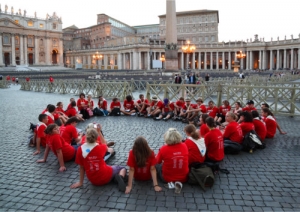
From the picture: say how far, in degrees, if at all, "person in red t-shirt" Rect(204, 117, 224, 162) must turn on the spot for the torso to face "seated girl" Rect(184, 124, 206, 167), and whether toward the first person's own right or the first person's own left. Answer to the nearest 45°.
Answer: approximately 90° to the first person's own left

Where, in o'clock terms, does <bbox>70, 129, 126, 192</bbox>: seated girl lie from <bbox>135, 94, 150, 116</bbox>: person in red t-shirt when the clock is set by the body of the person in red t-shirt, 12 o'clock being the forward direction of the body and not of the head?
The seated girl is roughly at 12 o'clock from the person in red t-shirt.

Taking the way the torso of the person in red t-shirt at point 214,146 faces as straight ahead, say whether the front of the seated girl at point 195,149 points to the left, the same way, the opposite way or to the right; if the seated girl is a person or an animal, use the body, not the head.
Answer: the same way

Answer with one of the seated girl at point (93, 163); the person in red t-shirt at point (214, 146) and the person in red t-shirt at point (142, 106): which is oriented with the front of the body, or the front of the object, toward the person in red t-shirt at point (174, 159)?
the person in red t-shirt at point (142, 106)

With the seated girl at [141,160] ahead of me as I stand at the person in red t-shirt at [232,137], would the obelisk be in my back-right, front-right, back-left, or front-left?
back-right

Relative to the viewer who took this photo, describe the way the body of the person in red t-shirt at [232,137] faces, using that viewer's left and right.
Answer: facing away from the viewer and to the left of the viewer

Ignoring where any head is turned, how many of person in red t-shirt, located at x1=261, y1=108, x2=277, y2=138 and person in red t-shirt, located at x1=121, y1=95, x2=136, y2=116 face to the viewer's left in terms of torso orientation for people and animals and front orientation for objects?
1

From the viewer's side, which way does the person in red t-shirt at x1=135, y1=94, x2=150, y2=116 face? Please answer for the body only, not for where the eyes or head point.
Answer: toward the camera

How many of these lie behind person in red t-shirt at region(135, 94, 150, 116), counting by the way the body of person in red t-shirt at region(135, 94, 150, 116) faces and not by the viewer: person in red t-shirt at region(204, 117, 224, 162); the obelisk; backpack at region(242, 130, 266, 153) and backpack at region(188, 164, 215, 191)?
1

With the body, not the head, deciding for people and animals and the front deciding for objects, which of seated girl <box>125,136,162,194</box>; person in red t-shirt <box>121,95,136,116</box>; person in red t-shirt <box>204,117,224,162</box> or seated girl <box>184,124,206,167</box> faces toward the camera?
person in red t-shirt <box>121,95,136,116</box>

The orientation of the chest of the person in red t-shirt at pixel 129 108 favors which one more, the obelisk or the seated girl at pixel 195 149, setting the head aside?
the seated girl

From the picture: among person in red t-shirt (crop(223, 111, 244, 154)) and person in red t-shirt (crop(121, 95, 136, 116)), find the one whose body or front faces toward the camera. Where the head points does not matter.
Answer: person in red t-shirt (crop(121, 95, 136, 116))

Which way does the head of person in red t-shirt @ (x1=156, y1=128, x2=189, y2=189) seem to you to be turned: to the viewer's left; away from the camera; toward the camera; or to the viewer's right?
away from the camera

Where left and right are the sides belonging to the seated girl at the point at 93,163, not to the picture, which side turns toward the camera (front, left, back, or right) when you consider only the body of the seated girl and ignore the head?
back

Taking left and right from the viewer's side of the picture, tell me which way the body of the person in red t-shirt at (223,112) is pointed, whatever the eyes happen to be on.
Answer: facing the viewer and to the left of the viewer

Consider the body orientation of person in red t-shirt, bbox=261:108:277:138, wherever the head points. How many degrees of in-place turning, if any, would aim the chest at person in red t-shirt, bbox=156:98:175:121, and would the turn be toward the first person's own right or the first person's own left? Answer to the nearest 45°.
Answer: approximately 45° to the first person's own right

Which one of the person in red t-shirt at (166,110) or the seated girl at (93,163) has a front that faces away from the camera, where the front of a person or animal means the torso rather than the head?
the seated girl

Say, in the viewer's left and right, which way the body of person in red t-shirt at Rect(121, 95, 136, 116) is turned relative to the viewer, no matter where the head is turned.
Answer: facing the viewer

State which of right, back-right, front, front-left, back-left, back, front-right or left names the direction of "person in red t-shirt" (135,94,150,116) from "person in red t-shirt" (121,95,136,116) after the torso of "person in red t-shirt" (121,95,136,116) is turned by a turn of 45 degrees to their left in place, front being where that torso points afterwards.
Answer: front

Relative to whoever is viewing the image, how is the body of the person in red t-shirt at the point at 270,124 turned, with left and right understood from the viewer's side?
facing to the left of the viewer
